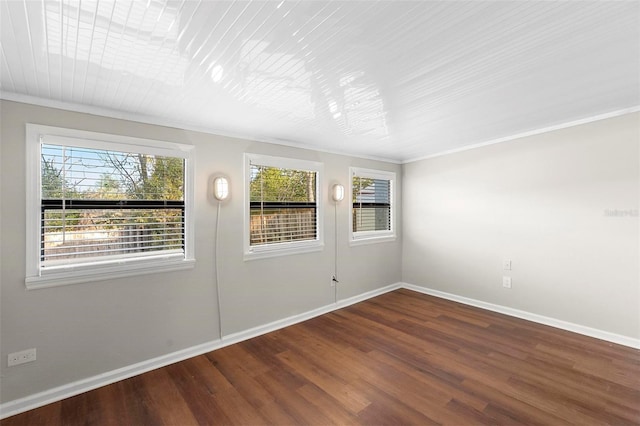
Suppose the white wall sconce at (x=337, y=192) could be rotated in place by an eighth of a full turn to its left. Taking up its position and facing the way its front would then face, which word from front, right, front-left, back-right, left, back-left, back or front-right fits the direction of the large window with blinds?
back-right

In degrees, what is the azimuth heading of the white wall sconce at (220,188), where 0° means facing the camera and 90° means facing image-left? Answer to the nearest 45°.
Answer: approximately 315°

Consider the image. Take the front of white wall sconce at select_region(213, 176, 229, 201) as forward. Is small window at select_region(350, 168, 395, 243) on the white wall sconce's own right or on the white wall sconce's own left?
on the white wall sconce's own left

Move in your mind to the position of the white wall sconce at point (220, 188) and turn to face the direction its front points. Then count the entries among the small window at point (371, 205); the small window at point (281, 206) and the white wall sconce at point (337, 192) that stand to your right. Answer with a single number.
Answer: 0

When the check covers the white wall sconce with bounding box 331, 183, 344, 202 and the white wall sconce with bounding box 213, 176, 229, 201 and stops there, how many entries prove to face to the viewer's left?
0

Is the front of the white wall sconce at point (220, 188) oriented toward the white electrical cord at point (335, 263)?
no

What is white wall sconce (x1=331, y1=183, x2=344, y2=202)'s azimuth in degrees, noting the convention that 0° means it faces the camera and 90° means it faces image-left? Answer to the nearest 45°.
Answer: approximately 315°

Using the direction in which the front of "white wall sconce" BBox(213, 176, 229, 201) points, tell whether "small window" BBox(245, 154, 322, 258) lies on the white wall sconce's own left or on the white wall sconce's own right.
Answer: on the white wall sconce's own left

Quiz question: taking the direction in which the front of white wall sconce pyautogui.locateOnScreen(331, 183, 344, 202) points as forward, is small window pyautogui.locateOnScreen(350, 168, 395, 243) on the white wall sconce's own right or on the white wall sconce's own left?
on the white wall sconce's own left

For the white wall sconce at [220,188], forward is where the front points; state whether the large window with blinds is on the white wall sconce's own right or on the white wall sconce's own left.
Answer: on the white wall sconce's own right

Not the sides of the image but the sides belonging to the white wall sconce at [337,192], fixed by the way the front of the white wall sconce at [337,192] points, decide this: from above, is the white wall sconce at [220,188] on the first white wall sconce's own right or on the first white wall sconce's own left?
on the first white wall sconce's own right

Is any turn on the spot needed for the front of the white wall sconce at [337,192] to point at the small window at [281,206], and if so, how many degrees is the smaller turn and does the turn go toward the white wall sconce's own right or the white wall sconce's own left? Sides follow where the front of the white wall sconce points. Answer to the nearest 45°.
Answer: approximately 90° to the white wall sconce's own right
